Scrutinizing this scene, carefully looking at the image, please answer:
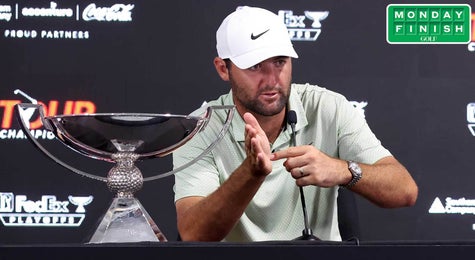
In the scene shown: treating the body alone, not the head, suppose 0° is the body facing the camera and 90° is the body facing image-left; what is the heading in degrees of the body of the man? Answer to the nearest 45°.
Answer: approximately 0°
